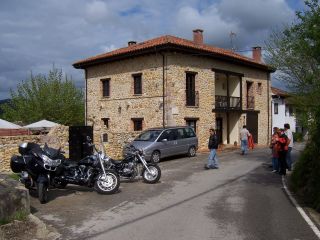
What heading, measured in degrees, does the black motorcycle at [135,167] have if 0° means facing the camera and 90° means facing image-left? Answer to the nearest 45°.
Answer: approximately 315°

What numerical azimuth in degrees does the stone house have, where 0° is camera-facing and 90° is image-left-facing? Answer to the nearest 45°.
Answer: approximately 315°

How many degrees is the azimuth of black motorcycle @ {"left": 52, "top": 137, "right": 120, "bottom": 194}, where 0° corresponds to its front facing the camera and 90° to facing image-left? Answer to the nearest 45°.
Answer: approximately 315°

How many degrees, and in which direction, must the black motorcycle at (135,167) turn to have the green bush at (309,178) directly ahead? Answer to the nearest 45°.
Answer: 0° — it already faces it

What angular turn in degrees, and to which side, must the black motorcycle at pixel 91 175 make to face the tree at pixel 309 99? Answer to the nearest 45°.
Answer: approximately 45° to its left
